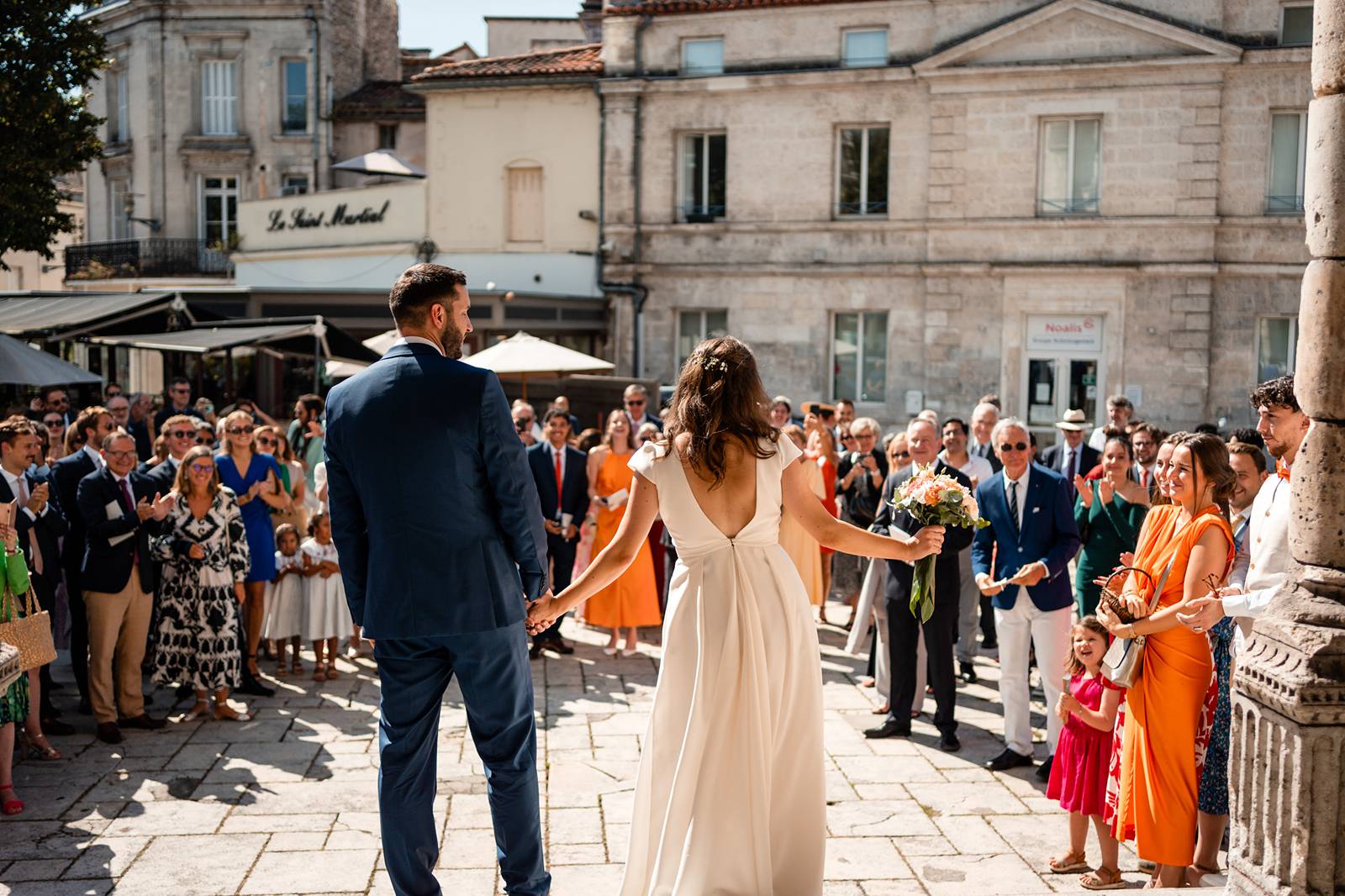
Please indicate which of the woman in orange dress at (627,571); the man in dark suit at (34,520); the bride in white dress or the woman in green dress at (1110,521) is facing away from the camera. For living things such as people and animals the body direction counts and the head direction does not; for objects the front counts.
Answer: the bride in white dress

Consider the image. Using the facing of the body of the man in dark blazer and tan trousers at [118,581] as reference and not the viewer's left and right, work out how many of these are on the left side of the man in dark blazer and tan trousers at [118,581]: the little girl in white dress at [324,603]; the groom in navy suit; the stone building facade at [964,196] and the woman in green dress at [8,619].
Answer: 2

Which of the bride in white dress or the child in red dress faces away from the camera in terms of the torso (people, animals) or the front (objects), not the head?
the bride in white dress

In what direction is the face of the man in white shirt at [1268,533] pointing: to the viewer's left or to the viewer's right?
to the viewer's left

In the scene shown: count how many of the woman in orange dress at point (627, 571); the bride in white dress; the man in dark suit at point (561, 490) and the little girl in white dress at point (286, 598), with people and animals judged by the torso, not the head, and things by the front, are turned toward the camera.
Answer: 3

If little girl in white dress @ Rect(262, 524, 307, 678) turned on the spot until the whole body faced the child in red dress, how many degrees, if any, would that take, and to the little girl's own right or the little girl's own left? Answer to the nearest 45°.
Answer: approximately 45° to the little girl's own left

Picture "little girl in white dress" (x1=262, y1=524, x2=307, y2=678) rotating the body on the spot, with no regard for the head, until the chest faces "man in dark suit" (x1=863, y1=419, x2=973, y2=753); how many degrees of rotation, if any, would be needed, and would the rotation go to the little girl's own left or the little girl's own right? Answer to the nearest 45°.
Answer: approximately 45° to the little girl's own left

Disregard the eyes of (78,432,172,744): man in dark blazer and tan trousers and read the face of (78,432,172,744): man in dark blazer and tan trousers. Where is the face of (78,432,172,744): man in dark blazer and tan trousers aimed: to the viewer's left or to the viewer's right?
to the viewer's right

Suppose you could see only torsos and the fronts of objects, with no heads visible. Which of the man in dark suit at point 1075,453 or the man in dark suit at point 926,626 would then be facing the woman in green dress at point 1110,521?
the man in dark suit at point 1075,453

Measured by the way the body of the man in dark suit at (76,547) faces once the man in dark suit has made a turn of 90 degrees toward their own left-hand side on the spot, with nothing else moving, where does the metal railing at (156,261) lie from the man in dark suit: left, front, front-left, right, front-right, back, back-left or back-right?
front-left
